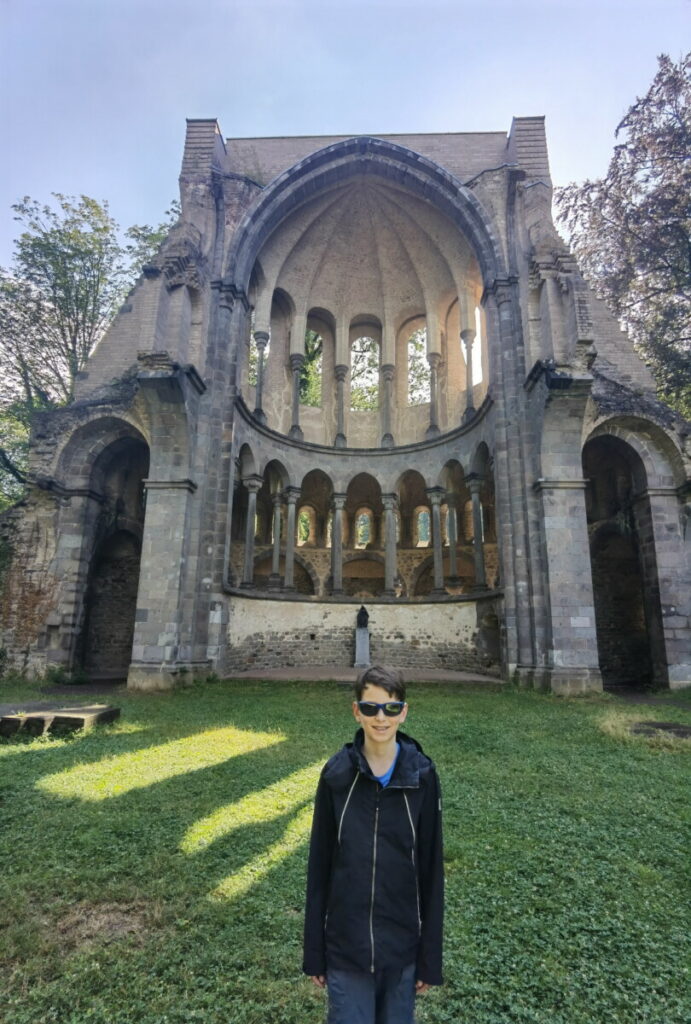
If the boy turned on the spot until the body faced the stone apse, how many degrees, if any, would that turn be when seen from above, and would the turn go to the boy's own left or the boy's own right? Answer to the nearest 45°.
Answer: approximately 180°

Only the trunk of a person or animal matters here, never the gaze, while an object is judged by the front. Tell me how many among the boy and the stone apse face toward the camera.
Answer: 2

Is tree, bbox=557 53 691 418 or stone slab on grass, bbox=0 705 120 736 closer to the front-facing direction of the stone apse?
the stone slab on grass

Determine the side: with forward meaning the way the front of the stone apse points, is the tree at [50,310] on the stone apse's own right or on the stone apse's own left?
on the stone apse's own right

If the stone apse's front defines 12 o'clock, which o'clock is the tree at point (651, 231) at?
The tree is roughly at 9 o'clock from the stone apse.

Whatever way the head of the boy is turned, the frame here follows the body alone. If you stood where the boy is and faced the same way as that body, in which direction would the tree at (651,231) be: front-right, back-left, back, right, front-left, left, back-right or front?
back-left

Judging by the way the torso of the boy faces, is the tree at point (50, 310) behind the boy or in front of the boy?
behind

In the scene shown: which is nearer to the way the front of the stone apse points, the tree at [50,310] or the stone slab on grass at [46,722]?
the stone slab on grass

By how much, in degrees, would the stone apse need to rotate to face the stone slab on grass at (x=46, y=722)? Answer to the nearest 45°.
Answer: approximately 45° to its right

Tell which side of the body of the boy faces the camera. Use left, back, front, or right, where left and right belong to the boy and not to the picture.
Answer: front

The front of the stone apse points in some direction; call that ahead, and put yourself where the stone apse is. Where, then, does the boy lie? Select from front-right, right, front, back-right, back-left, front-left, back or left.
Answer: front
